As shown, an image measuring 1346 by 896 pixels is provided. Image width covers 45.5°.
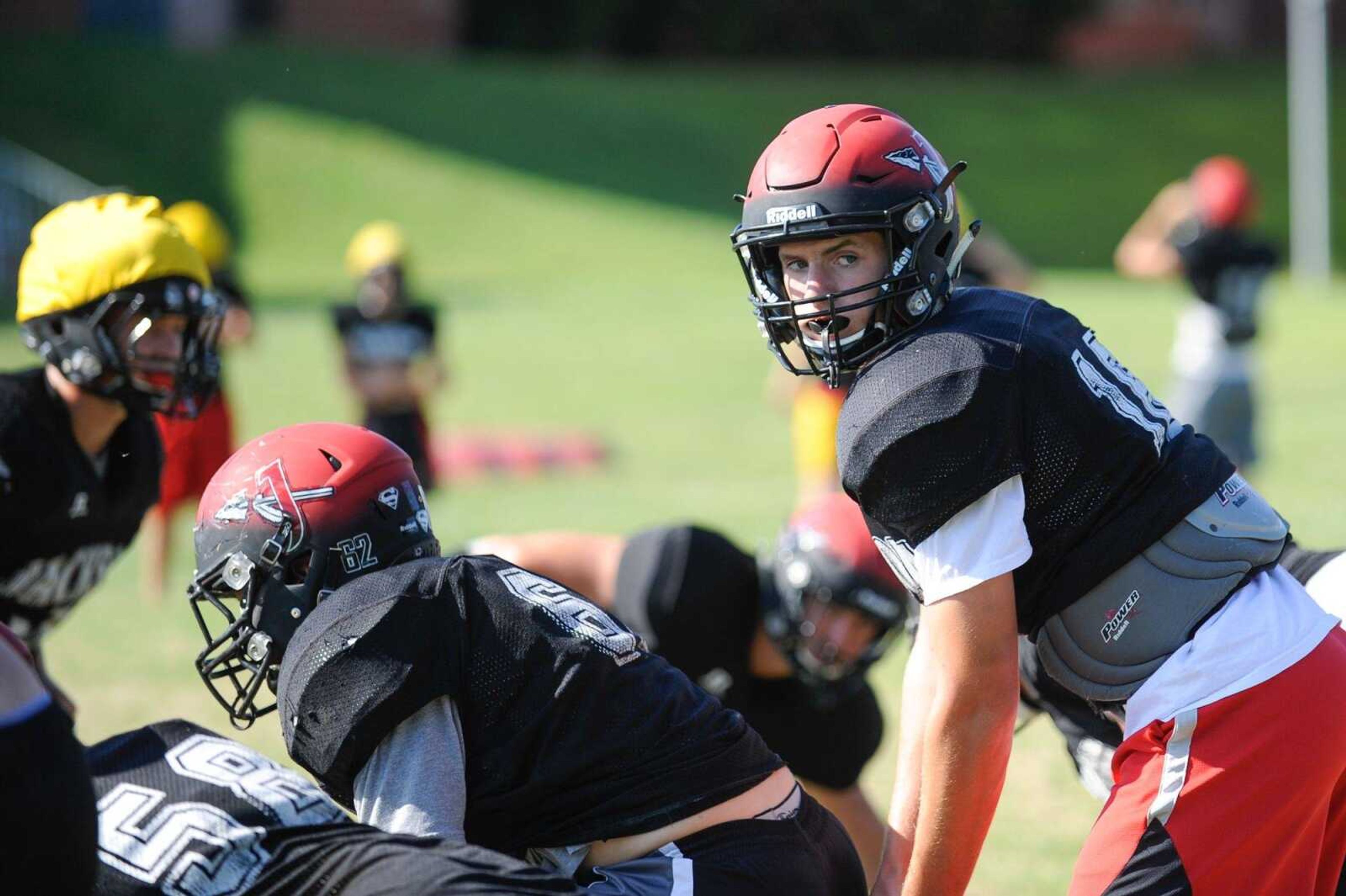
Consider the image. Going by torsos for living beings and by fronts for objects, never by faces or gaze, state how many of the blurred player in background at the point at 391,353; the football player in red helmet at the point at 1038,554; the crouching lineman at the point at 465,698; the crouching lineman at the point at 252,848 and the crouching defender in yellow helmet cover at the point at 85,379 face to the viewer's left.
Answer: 3

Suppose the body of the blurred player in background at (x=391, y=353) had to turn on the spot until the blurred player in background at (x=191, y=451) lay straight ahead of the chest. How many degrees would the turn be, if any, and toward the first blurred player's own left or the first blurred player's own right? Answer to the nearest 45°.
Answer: approximately 45° to the first blurred player's own right

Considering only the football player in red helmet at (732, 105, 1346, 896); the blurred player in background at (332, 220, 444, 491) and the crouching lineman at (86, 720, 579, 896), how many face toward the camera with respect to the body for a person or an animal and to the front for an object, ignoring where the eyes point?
1

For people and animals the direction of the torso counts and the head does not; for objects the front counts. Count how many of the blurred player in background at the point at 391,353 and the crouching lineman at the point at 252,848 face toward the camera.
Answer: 1

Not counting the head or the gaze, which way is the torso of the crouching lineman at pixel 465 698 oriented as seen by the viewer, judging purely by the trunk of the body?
to the viewer's left

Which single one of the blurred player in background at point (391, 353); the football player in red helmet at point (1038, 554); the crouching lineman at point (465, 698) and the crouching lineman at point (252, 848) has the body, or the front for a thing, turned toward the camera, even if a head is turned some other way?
the blurred player in background

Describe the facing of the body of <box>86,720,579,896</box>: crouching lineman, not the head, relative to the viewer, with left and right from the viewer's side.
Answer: facing to the left of the viewer

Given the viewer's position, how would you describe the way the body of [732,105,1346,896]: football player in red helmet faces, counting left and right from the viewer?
facing to the left of the viewer

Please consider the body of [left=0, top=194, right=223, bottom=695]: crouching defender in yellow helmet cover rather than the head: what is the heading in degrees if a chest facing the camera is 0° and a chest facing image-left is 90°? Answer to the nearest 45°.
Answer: approximately 315°

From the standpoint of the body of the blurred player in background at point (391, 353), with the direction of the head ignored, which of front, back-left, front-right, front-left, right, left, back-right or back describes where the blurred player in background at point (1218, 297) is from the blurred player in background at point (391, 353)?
left

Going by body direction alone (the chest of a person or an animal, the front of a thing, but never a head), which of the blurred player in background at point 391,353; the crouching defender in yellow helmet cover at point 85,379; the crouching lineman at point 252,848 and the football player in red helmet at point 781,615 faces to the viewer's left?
the crouching lineman at point 252,848

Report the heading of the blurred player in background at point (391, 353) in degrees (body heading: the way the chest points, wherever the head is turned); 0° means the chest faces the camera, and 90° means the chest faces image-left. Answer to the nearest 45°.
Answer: approximately 0°
